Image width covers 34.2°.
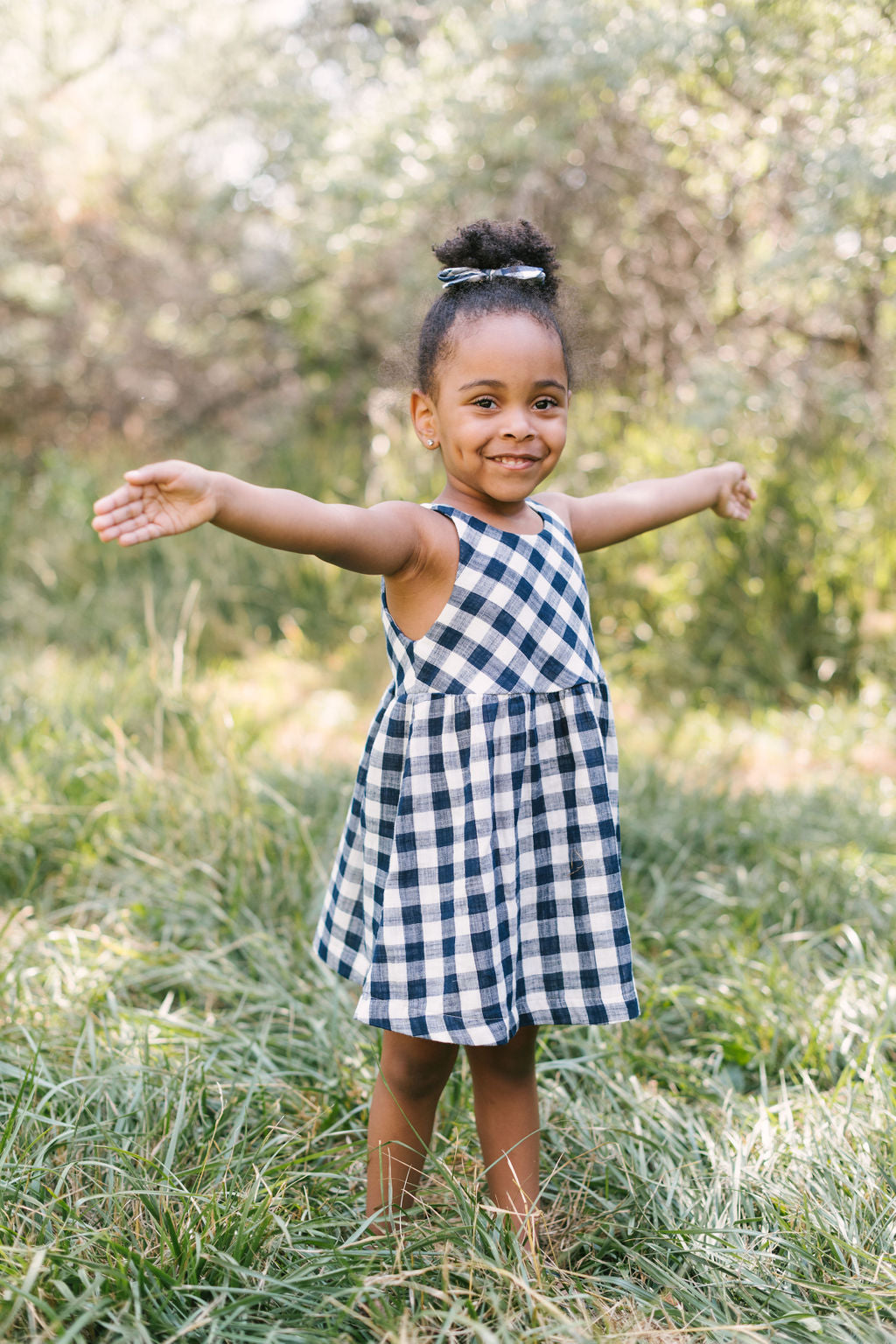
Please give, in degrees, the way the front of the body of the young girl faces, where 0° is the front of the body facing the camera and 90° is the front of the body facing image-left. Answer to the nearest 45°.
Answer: approximately 315°
